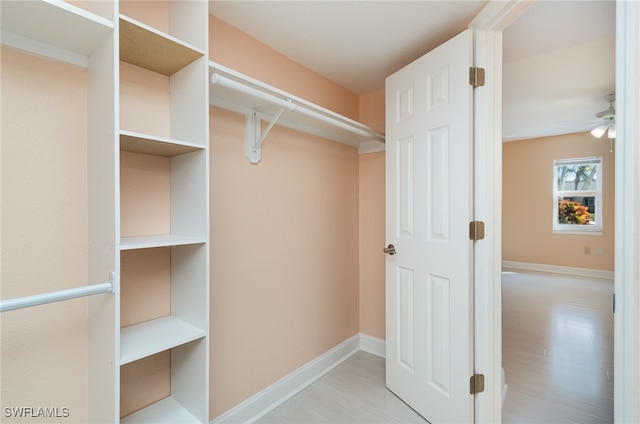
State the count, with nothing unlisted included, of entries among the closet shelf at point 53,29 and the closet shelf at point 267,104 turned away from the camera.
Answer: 0

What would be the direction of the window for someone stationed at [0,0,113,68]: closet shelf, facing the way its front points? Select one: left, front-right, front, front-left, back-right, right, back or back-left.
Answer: front-left

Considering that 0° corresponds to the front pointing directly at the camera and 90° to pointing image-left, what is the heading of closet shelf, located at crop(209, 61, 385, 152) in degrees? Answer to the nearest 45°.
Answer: approximately 315°

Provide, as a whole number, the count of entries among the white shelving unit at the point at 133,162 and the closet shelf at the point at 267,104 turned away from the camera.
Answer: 0

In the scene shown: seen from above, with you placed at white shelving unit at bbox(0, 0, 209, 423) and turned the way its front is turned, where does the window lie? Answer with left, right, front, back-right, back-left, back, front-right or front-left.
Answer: front-left

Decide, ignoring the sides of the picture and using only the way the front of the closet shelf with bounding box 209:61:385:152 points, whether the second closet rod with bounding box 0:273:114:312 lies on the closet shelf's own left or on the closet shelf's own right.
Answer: on the closet shelf's own right

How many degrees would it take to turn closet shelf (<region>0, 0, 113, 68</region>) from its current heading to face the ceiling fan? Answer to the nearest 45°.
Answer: approximately 45° to its left

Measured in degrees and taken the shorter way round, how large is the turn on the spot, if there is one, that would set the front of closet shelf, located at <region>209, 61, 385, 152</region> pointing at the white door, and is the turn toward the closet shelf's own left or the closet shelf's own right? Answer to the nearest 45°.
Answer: approximately 45° to the closet shelf's own left

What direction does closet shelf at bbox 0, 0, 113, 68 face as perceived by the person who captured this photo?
facing the viewer and to the right of the viewer

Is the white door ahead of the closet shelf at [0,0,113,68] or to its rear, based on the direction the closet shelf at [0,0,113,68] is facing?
ahead

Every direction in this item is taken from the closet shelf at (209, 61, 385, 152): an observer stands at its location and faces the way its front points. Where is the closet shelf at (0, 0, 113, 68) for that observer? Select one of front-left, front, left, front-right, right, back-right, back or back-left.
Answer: right

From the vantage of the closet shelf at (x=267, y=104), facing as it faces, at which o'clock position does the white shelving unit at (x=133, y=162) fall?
The white shelving unit is roughly at 3 o'clock from the closet shelf.
